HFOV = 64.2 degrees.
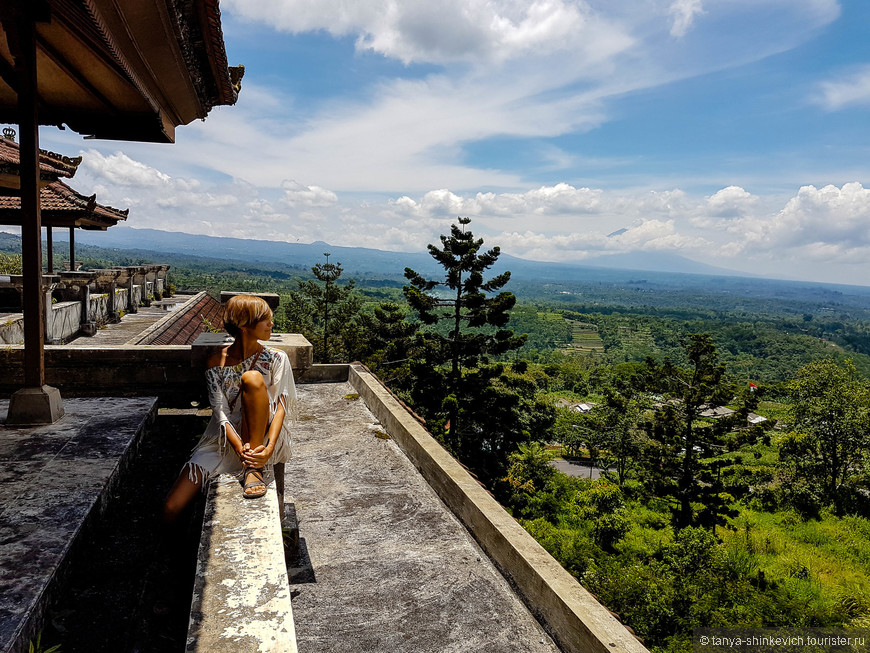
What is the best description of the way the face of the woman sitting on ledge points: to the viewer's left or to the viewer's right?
to the viewer's right

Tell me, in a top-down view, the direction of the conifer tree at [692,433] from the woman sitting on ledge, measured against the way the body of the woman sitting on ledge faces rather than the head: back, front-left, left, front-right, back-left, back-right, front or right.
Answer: back-left

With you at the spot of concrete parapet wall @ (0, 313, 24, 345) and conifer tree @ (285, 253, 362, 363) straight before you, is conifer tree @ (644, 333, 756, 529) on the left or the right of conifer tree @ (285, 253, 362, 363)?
right

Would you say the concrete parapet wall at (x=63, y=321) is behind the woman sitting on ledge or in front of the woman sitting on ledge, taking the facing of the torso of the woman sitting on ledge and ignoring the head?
behind

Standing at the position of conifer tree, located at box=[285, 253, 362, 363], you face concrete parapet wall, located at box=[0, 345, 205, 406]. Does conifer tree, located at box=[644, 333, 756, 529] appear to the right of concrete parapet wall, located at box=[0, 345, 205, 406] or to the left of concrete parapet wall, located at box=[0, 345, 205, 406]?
left

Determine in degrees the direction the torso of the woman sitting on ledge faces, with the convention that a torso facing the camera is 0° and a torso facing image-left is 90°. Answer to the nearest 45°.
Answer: approximately 0°

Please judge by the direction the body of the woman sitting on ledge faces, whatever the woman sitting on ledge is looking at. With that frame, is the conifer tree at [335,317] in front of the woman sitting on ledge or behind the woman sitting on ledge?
behind
